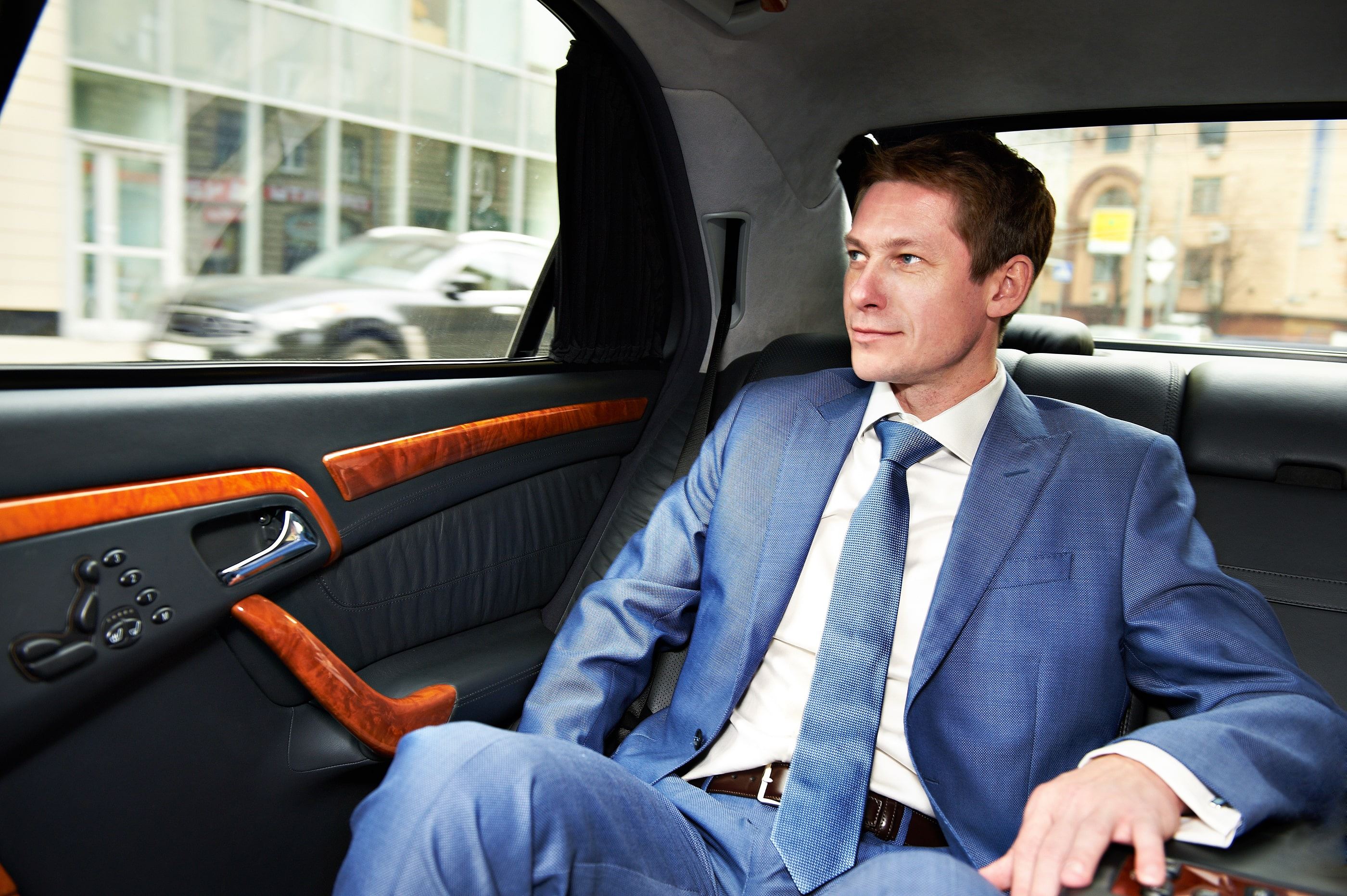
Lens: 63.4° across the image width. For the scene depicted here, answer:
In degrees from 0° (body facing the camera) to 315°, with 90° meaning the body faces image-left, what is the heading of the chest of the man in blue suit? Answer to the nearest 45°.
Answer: approximately 45°

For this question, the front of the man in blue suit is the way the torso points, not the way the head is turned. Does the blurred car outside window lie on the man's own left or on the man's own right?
on the man's own right

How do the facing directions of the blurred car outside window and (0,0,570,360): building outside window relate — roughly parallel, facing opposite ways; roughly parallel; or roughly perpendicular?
roughly perpendicular

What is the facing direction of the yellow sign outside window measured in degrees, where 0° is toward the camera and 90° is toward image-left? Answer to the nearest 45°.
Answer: approximately 0°
